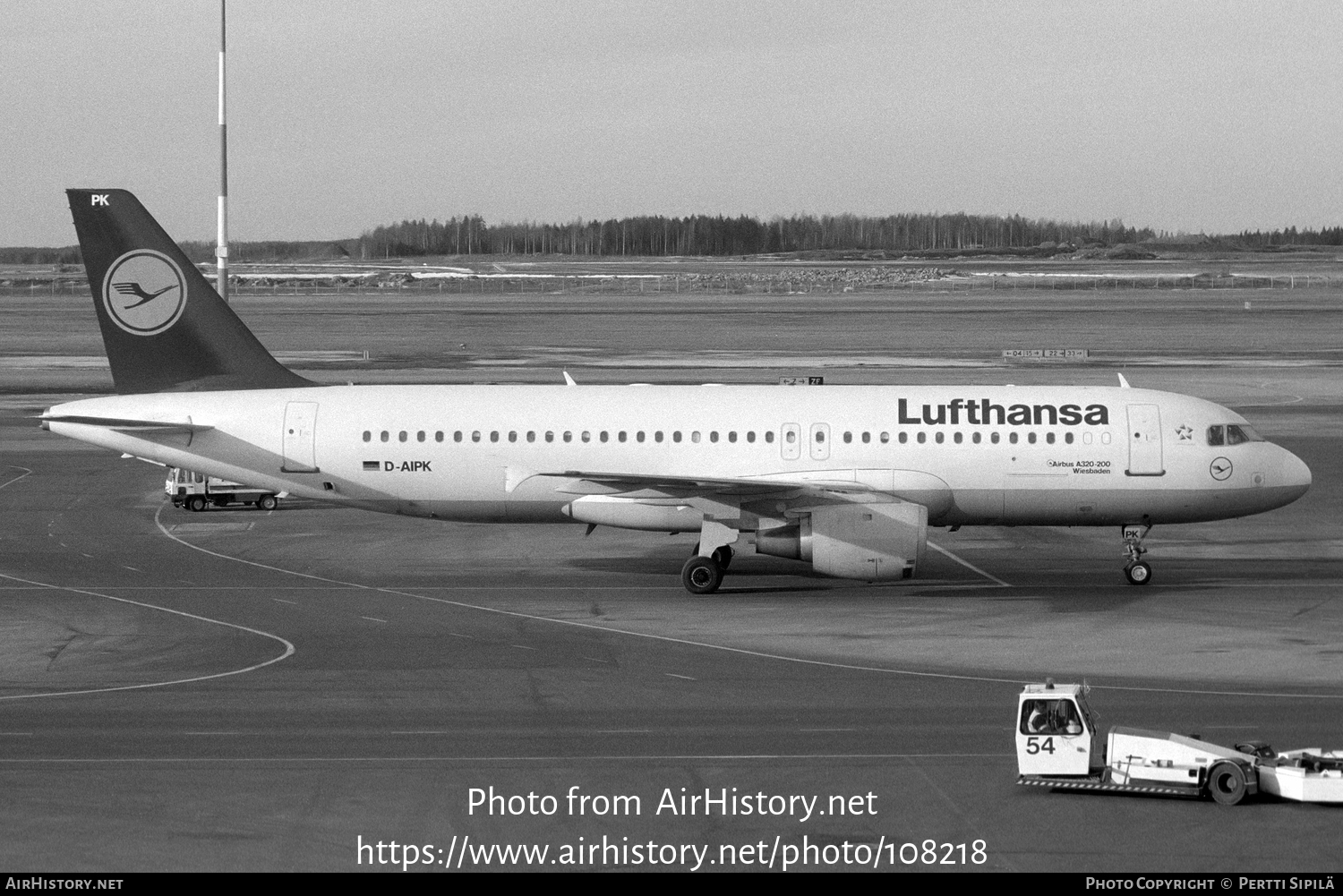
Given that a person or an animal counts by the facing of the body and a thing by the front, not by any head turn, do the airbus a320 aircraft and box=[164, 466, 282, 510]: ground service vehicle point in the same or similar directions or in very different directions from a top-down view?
very different directions

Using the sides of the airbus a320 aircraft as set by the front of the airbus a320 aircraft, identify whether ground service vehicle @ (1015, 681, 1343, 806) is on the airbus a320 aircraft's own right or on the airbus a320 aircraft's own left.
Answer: on the airbus a320 aircraft's own right

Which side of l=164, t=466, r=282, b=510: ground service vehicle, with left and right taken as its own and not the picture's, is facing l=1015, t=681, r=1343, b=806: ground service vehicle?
left

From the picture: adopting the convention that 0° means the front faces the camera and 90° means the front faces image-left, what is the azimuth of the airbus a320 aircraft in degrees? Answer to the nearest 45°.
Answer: approximately 270°

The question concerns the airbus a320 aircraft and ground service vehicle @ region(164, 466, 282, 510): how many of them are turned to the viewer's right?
1

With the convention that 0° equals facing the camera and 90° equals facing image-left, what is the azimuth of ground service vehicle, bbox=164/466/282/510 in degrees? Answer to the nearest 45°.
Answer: approximately 90°

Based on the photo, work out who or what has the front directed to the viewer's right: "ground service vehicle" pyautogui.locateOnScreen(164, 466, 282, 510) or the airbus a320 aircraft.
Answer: the airbus a320 aircraft
